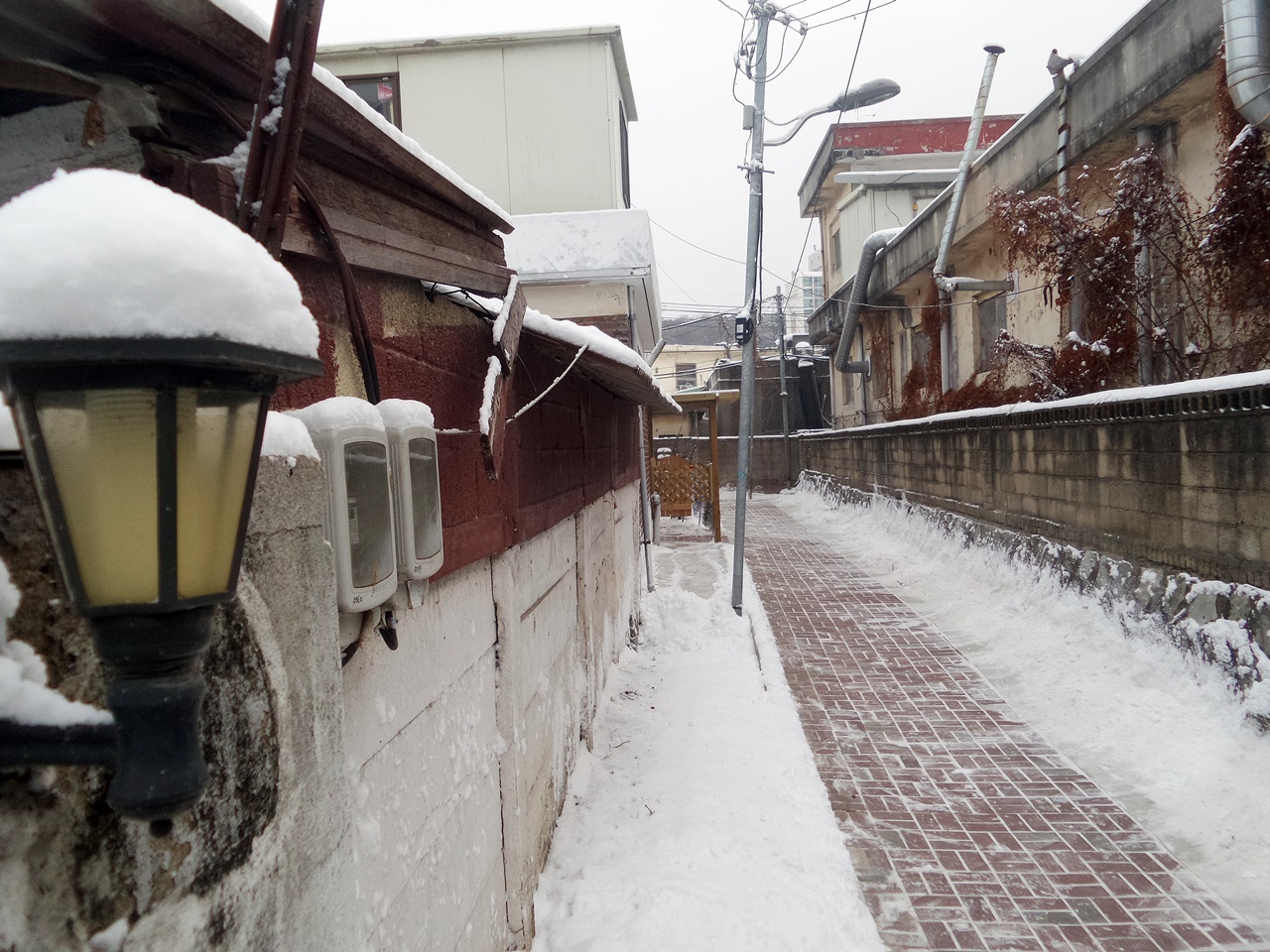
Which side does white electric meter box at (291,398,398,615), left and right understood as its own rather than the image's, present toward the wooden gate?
left

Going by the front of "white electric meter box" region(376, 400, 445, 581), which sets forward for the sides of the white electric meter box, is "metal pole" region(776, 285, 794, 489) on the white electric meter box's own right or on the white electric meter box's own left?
on the white electric meter box's own left

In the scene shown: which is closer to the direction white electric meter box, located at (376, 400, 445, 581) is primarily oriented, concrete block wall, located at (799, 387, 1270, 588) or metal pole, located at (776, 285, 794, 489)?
the concrete block wall

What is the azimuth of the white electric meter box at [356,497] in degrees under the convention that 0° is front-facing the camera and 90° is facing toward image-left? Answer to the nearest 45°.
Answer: approximately 315°

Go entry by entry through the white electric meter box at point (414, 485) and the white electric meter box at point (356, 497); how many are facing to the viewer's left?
0

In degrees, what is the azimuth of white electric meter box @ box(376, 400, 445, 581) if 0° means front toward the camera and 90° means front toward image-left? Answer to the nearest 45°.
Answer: approximately 315°
